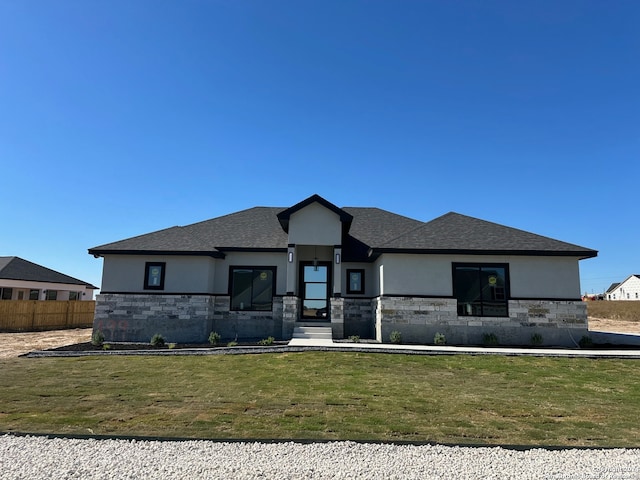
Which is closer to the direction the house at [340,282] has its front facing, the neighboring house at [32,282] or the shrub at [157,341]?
the shrub

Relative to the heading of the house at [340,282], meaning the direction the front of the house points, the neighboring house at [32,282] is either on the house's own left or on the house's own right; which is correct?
on the house's own right

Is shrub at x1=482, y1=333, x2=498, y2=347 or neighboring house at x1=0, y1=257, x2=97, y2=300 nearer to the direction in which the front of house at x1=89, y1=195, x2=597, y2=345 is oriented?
the shrub

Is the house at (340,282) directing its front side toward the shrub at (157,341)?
no

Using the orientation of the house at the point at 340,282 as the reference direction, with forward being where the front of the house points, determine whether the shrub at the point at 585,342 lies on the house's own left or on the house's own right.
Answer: on the house's own left

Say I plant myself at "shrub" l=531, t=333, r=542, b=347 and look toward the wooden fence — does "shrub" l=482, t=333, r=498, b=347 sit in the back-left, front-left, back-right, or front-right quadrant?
front-left

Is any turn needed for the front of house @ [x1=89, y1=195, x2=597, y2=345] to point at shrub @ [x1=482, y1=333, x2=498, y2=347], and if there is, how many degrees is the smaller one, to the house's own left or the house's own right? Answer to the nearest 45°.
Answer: approximately 90° to the house's own left

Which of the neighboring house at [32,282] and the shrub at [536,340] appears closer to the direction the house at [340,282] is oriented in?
the shrub

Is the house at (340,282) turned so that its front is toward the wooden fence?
no

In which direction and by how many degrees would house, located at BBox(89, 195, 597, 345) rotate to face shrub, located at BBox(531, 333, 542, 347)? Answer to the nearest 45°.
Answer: approximately 90° to its left

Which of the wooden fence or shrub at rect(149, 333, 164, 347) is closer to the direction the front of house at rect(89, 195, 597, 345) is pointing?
the shrub

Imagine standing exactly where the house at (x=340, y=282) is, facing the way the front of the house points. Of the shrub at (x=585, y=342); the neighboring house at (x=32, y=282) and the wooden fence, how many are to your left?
1

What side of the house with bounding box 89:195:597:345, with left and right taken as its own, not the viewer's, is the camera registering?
front
